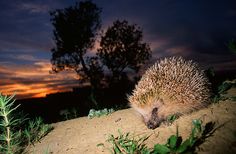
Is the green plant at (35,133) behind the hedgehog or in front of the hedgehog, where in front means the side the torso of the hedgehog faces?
in front

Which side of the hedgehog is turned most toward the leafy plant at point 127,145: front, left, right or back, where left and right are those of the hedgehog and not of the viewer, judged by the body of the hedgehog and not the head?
front

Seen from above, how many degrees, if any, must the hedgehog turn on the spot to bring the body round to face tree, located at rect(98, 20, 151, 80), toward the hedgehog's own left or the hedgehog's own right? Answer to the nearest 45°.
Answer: approximately 135° to the hedgehog's own right

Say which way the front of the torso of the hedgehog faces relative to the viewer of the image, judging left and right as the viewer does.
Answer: facing the viewer and to the left of the viewer

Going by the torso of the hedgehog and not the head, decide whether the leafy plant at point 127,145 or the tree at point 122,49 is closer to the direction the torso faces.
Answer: the leafy plant

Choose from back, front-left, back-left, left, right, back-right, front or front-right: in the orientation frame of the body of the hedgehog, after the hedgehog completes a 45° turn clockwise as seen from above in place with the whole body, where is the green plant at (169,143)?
left

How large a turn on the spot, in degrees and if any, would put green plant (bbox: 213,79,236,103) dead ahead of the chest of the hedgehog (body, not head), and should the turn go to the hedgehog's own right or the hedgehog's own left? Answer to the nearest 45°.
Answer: approximately 180°
